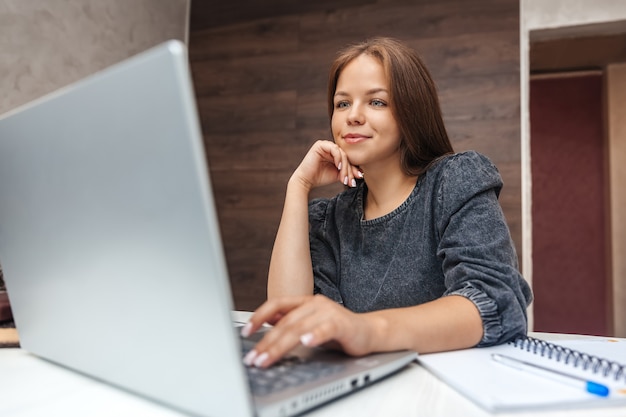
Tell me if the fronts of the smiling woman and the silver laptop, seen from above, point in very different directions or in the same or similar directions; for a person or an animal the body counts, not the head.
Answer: very different directions

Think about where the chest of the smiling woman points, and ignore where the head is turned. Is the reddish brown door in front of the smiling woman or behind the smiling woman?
behind

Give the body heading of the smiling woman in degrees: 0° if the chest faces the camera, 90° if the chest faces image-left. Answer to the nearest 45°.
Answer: approximately 45°

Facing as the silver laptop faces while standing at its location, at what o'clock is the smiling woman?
The smiling woman is roughly at 12 o'clock from the silver laptop.

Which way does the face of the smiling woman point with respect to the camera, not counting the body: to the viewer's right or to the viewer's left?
to the viewer's left

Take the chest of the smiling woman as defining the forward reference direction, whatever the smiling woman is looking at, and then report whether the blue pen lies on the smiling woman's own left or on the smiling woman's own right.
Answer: on the smiling woman's own left

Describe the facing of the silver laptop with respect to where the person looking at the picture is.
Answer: facing away from the viewer and to the right of the viewer
